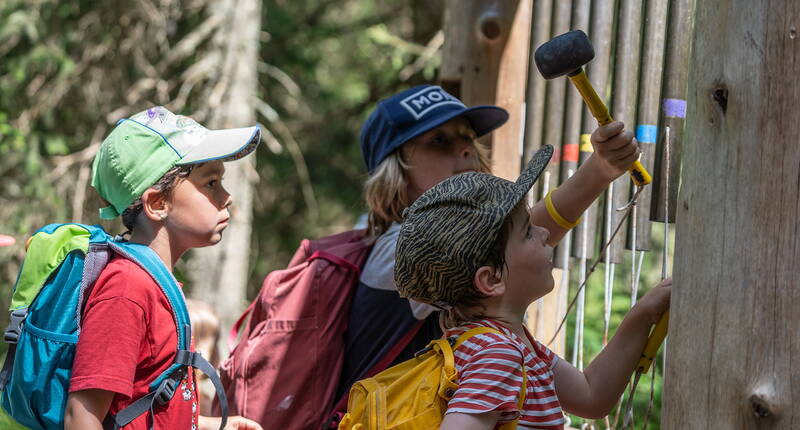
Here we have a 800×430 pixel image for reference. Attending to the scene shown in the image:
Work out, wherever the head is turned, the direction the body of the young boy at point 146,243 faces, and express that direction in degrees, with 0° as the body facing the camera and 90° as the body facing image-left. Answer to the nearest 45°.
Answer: approximately 270°

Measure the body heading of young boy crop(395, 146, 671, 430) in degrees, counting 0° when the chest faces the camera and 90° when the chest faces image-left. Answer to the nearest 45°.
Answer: approximately 270°

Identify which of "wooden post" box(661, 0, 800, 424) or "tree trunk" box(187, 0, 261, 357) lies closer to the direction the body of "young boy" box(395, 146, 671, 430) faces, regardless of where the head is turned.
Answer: the wooden post

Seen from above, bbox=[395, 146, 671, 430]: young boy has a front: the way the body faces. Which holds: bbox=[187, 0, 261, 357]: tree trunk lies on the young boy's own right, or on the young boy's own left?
on the young boy's own left

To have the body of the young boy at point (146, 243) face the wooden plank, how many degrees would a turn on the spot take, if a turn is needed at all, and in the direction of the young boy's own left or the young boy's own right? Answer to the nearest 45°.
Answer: approximately 45° to the young boy's own left

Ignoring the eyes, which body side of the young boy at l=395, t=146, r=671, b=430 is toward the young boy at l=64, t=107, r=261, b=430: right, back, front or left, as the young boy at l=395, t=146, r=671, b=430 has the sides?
back

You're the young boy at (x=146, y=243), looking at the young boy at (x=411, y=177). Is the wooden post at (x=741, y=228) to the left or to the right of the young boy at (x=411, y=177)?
right

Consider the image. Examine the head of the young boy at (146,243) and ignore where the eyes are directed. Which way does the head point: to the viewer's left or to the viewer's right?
to the viewer's right

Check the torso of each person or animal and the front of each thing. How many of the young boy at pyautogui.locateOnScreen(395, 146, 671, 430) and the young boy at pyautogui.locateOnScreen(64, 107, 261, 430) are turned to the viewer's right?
2
